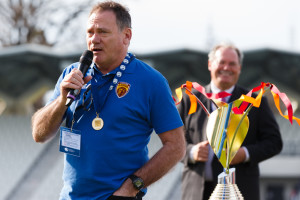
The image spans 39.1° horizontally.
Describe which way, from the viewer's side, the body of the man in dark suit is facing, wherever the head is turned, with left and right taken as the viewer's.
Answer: facing the viewer

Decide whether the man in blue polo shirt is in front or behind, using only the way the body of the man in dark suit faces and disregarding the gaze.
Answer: in front

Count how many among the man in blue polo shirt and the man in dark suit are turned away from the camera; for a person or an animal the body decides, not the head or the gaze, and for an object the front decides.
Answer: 0

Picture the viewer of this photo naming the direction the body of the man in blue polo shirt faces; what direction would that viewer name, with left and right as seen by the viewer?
facing the viewer and to the left of the viewer

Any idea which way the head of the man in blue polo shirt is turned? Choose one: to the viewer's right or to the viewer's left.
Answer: to the viewer's left

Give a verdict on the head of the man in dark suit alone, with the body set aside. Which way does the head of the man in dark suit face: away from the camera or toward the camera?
toward the camera

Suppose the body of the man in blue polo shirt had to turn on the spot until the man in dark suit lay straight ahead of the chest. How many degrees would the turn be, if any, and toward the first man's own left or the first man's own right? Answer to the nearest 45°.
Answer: approximately 180°
